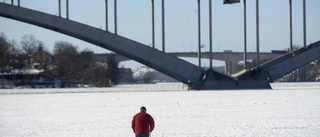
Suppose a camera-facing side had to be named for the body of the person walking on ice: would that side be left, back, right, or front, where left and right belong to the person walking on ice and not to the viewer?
back
